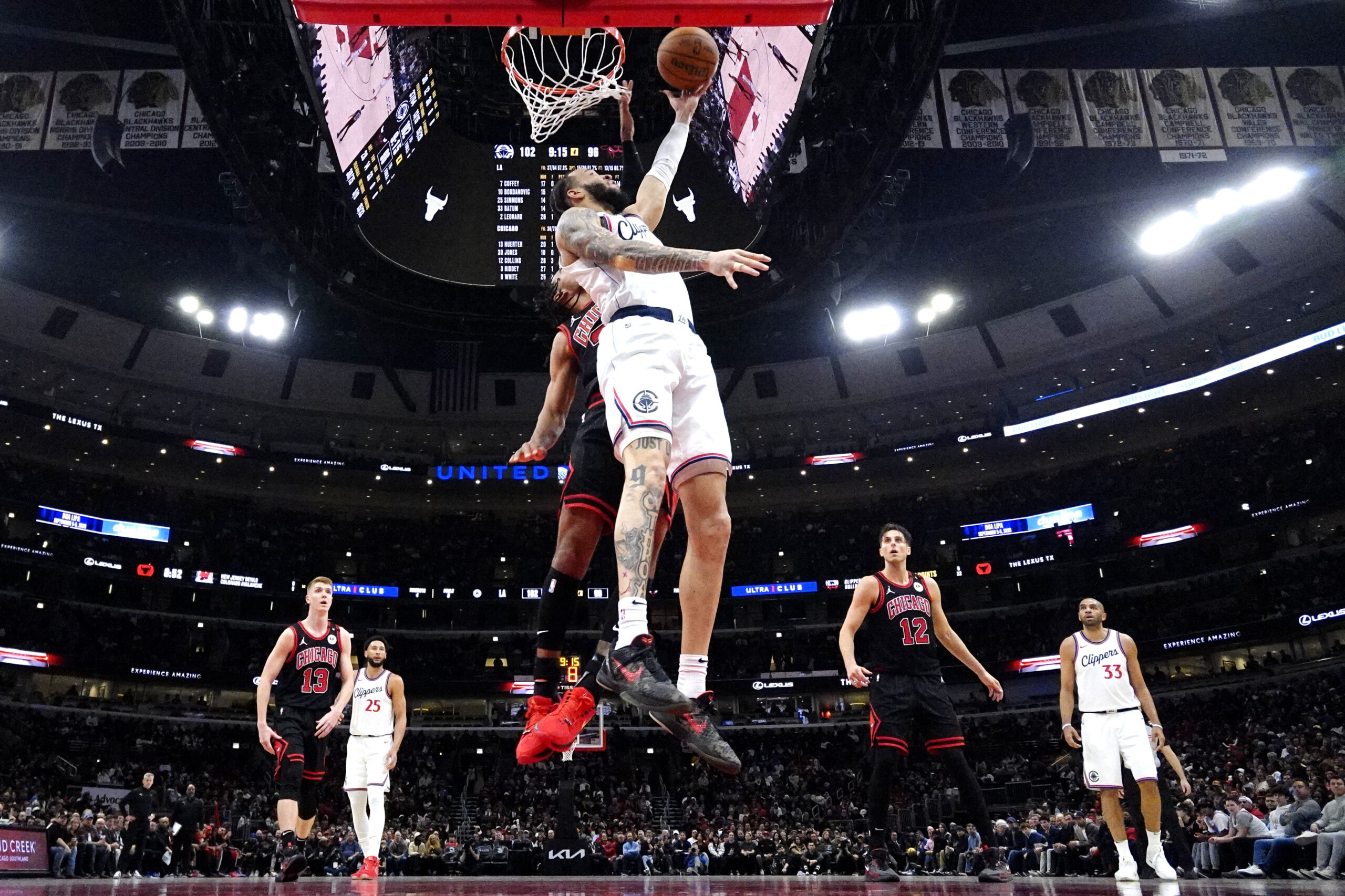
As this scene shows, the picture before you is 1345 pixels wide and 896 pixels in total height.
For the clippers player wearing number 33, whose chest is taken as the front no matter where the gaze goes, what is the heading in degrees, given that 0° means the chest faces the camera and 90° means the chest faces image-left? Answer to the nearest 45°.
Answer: approximately 0°

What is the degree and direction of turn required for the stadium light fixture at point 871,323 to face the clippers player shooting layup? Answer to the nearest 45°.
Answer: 0° — it already faces them

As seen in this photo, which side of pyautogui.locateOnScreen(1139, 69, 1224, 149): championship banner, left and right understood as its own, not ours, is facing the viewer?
front

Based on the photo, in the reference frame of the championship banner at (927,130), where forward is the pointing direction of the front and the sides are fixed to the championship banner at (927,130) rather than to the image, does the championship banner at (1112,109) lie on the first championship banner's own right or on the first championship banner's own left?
on the first championship banner's own left

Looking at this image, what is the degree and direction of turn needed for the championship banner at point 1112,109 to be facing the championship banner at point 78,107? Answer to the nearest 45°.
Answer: approximately 45° to its right

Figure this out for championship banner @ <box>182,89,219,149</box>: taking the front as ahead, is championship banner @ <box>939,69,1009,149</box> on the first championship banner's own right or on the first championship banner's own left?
on the first championship banner's own left

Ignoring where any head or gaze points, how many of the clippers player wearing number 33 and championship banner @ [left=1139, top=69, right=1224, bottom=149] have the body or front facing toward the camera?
2

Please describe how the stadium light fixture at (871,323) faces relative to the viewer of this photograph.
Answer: facing the viewer

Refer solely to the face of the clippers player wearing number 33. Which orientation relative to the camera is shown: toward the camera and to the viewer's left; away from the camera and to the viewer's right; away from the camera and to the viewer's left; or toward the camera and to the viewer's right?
toward the camera and to the viewer's left

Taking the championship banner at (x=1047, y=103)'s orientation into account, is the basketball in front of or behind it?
in front

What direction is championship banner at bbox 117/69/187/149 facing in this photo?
toward the camera

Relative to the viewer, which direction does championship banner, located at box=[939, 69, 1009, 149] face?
toward the camera

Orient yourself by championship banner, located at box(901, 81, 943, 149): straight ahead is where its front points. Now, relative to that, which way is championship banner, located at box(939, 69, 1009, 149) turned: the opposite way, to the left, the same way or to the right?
the same way

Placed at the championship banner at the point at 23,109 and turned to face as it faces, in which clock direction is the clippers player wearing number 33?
The clippers player wearing number 33 is roughly at 11 o'clock from the championship banner.
